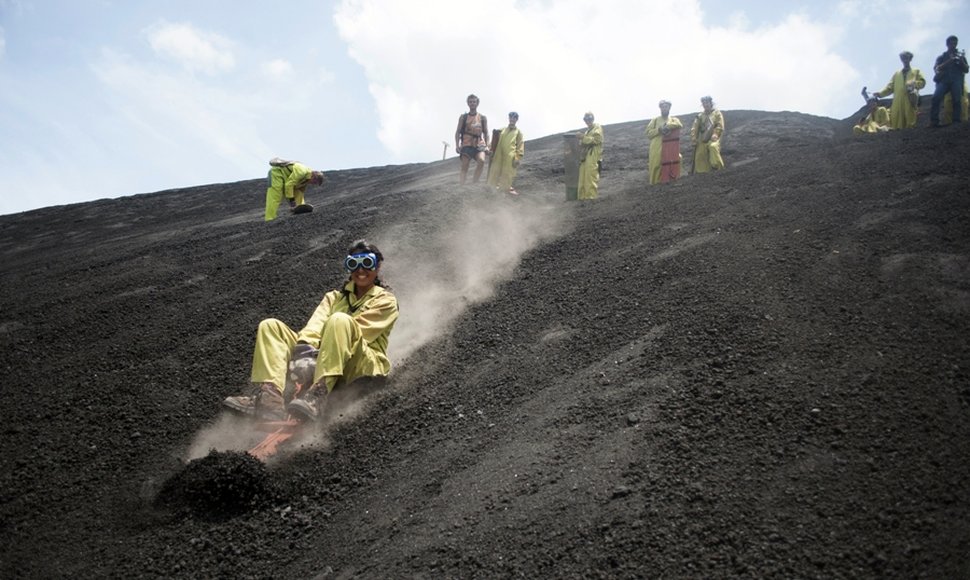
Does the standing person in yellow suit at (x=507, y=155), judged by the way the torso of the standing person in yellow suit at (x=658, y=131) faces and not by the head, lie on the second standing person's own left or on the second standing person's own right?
on the second standing person's own right

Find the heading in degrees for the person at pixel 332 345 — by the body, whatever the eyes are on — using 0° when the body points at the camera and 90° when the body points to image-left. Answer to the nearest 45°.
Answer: approximately 45°

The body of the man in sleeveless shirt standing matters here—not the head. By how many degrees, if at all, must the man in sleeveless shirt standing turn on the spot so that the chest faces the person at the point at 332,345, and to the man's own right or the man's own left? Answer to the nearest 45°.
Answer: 0° — they already face them

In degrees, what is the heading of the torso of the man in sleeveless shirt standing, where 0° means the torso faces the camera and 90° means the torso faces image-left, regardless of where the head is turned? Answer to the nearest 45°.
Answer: approximately 0°

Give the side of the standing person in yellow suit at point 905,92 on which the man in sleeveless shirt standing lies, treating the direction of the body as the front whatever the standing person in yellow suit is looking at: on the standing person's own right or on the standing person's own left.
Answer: on the standing person's own right

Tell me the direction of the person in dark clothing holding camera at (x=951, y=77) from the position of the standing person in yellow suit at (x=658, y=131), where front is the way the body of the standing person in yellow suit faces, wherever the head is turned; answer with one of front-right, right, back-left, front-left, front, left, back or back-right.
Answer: left

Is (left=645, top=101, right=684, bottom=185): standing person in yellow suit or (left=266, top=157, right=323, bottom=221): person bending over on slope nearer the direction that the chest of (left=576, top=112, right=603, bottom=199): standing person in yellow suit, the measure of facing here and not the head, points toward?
the person bending over on slope

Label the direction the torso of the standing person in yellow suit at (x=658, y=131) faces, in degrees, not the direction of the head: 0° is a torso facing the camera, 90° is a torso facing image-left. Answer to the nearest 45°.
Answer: approximately 0°

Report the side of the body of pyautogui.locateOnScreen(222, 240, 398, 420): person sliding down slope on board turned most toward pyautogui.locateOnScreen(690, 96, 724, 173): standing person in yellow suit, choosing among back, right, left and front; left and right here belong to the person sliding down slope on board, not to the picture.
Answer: back

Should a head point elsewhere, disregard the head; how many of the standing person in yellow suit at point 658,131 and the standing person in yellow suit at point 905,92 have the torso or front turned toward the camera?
2
